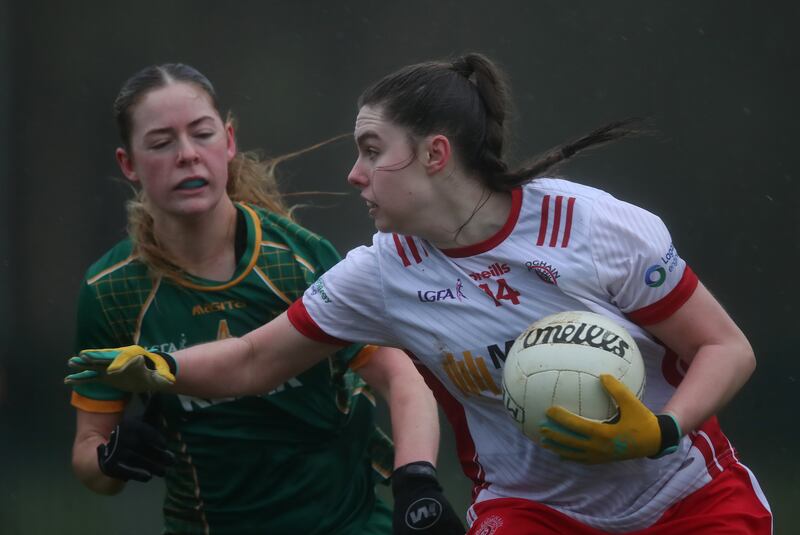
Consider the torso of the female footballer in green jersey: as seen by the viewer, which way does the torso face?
toward the camera

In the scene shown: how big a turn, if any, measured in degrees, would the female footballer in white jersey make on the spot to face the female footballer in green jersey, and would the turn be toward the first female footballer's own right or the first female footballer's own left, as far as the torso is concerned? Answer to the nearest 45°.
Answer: approximately 90° to the first female footballer's own right

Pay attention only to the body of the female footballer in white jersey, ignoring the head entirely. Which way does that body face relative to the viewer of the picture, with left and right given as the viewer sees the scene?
facing the viewer and to the left of the viewer

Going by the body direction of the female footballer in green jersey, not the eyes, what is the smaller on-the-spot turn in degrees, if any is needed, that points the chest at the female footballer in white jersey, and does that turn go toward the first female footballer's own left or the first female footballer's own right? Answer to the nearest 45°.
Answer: approximately 45° to the first female footballer's own left

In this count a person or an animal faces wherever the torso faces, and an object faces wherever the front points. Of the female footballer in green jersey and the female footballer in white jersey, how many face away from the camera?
0
